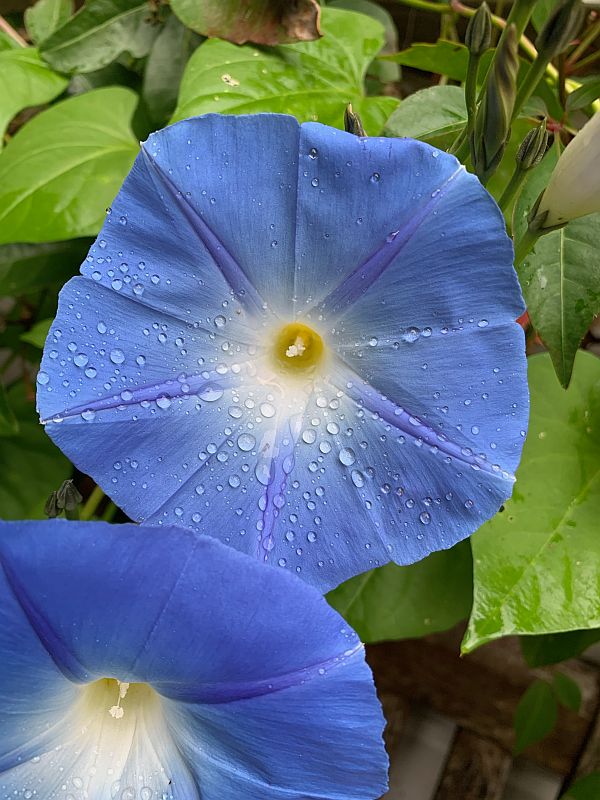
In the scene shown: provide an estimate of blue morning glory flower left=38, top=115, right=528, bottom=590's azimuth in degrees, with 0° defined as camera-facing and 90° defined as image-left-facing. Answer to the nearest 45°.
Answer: approximately 0°

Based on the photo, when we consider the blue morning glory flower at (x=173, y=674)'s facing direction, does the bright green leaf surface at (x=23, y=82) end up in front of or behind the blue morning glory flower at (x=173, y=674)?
behind

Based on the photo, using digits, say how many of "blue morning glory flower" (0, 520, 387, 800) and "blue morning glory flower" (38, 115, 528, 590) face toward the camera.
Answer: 2

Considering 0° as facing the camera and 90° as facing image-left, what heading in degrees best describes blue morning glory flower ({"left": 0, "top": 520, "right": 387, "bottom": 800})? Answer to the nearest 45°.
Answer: approximately 0°

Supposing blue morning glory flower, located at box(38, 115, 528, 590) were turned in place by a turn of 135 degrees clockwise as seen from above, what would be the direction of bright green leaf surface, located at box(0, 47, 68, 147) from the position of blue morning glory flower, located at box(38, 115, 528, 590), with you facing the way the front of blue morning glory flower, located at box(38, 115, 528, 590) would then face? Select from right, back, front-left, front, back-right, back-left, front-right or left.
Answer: front

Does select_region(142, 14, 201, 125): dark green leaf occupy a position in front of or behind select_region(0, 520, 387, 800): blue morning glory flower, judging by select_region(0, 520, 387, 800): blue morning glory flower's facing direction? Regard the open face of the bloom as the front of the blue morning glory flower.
behind
